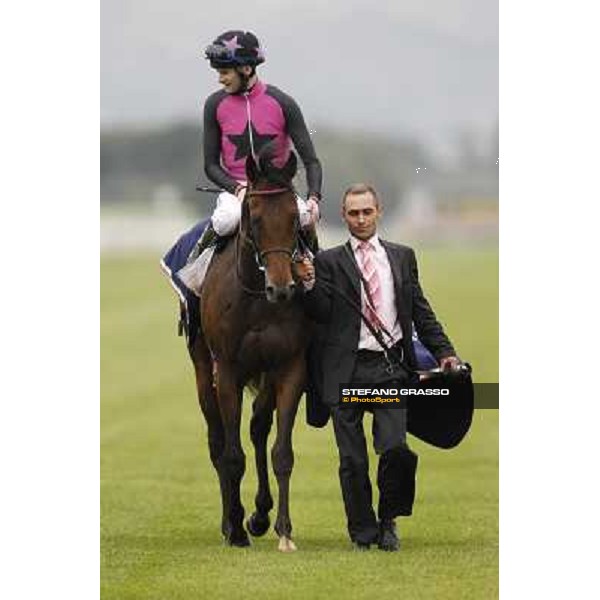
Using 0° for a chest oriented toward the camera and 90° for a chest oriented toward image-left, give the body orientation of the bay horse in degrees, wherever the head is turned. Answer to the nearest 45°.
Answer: approximately 0°

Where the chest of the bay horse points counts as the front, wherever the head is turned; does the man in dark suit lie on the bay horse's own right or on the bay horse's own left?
on the bay horse's own left

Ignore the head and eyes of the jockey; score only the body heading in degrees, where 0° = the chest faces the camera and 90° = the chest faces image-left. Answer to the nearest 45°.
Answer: approximately 0°
